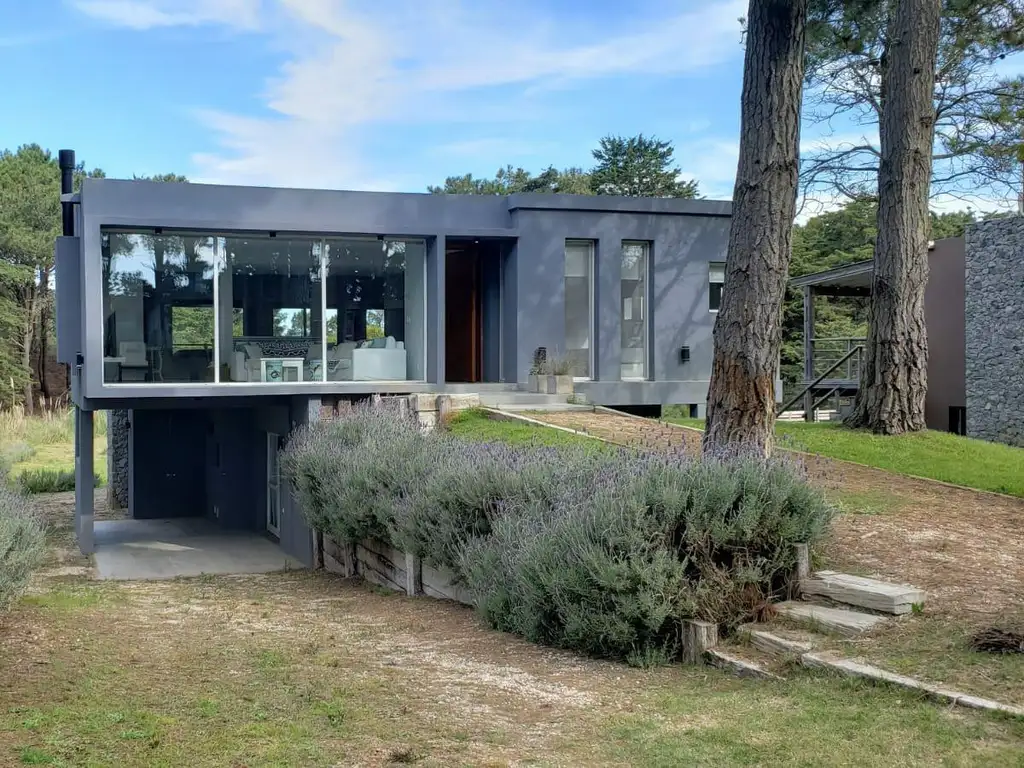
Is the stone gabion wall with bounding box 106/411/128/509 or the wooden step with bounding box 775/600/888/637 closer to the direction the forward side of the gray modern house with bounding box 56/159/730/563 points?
the wooden step

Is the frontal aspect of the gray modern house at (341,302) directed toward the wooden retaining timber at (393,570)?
yes

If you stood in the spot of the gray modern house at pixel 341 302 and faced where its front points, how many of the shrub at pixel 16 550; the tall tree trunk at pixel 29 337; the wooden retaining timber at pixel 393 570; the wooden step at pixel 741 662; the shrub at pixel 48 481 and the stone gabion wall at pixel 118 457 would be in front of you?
3

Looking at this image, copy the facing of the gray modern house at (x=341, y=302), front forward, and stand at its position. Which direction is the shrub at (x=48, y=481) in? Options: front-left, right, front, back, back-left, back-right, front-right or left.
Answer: back-right

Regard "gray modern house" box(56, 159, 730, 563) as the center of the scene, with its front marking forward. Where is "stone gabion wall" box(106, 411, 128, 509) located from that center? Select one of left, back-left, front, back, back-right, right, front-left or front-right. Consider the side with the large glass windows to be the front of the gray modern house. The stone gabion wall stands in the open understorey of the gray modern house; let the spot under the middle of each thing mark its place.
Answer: back-right

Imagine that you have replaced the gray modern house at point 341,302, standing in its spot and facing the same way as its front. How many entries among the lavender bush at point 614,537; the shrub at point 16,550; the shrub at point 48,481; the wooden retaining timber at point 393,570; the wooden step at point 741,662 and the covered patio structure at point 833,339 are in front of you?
4

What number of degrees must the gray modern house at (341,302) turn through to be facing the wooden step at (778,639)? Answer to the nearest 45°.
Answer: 0° — it already faces it

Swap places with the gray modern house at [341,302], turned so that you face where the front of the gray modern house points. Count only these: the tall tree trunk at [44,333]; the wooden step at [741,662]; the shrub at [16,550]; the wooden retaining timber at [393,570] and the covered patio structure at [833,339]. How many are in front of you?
3

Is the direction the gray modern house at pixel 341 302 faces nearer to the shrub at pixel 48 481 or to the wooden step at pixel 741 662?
the wooden step

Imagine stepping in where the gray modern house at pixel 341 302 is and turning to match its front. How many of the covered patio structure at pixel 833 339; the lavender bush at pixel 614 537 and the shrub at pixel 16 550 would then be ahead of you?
2

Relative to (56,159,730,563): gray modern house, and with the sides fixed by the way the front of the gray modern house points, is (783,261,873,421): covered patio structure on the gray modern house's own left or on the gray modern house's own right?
on the gray modern house's own left

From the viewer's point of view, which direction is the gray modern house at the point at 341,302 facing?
toward the camera
